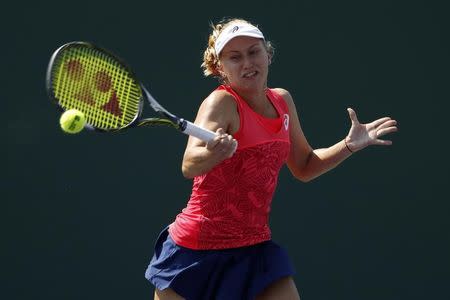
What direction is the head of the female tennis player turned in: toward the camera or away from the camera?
toward the camera

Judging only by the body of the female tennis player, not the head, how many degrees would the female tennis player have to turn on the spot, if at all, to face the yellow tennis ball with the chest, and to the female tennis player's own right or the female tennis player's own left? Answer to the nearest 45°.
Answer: approximately 90° to the female tennis player's own right
